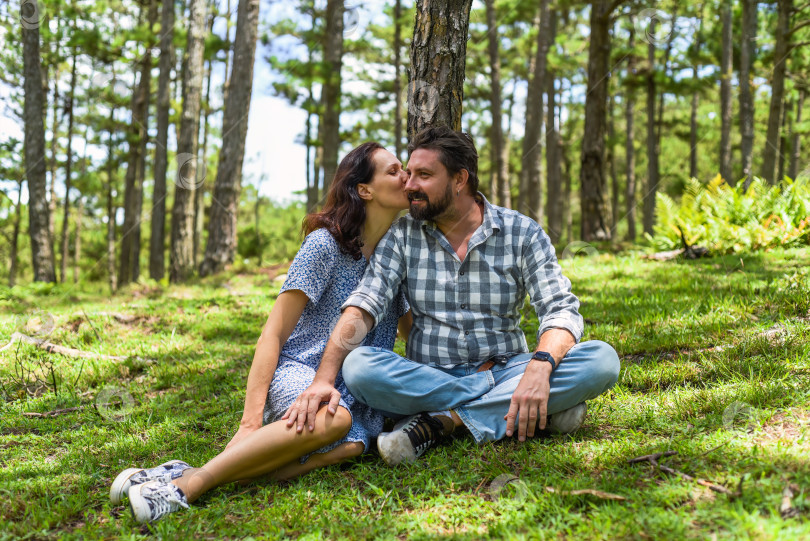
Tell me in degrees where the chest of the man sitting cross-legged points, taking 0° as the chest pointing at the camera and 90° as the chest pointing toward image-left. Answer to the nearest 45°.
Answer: approximately 0°

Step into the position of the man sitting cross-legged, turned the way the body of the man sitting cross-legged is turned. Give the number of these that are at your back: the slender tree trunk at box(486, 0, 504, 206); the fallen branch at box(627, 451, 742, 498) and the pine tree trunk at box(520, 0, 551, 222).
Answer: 2

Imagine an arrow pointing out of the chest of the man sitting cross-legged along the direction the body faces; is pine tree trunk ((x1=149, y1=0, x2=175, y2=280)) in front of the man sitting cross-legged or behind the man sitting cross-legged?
behind

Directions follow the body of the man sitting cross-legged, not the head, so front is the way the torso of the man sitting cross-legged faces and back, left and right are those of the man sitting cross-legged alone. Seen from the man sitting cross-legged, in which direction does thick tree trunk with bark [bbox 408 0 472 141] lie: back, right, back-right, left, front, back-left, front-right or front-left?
back

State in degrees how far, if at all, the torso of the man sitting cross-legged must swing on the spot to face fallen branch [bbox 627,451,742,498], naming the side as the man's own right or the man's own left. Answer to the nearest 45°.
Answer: approximately 45° to the man's own left

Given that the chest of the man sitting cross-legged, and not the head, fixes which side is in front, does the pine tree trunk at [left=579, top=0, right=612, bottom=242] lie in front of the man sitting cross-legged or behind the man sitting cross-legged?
behind

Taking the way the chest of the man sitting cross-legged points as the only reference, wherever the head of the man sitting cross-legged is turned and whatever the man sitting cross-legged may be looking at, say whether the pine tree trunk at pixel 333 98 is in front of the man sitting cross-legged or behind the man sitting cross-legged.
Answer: behind

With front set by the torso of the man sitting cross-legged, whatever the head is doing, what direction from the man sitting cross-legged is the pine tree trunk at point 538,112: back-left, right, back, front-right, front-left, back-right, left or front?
back

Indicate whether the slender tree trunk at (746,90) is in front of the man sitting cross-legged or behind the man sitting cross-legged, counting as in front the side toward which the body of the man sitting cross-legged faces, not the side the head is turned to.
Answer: behind

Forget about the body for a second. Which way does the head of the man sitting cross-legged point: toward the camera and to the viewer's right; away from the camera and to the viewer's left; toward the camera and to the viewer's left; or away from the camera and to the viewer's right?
toward the camera and to the viewer's left
